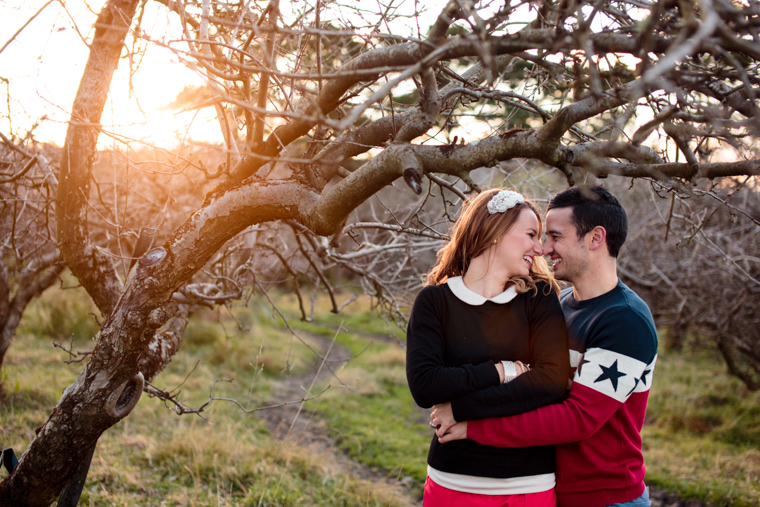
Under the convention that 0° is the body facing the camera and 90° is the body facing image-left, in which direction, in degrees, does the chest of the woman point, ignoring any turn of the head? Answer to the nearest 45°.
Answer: approximately 0°
